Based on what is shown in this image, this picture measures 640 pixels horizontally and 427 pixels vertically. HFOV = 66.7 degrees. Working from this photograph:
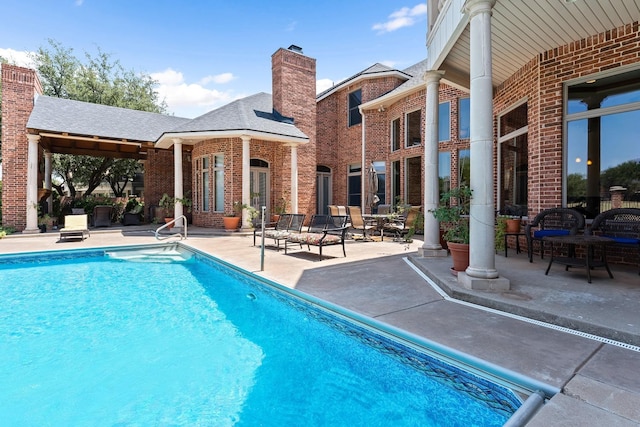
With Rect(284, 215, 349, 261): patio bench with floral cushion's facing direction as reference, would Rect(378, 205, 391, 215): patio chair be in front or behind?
behind

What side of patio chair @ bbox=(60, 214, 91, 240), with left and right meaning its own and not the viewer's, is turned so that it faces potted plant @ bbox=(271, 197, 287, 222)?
left

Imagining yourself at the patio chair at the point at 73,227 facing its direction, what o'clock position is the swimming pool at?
The swimming pool is roughly at 12 o'clock from the patio chair.

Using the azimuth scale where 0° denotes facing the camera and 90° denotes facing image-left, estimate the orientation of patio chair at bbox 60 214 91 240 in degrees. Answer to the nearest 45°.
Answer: approximately 0°

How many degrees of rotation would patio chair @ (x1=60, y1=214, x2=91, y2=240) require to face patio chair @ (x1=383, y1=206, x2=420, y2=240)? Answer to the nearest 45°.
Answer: approximately 45° to its left
